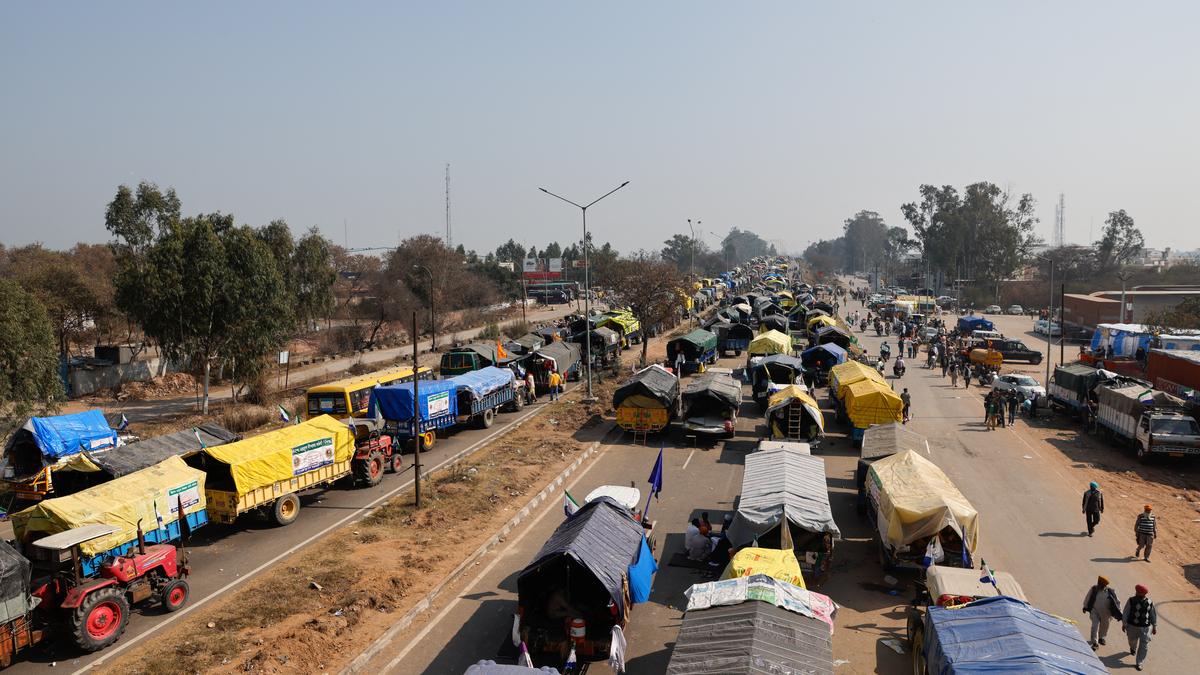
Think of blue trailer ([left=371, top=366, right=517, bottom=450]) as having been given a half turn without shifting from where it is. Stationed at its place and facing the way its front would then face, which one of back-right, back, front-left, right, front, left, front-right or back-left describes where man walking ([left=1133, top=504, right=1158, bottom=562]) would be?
left

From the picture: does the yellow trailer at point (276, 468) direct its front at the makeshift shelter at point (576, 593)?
no

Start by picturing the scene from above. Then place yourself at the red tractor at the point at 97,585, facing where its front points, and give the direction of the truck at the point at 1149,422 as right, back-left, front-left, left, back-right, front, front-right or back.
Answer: front-right

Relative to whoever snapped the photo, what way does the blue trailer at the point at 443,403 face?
facing away from the viewer and to the right of the viewer

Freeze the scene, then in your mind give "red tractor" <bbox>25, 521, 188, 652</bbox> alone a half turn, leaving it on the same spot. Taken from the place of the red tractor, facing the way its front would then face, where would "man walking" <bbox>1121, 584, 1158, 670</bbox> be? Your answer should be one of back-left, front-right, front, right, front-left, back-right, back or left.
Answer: left

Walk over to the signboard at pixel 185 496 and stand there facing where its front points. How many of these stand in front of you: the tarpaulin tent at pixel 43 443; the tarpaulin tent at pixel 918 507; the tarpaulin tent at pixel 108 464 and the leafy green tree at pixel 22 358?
1

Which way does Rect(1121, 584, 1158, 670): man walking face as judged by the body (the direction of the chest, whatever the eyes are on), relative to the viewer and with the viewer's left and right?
facing the viewer

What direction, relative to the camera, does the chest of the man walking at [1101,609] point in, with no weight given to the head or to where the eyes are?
toward the camera

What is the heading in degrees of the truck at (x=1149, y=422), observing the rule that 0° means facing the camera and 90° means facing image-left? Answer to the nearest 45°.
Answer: approximately 315°

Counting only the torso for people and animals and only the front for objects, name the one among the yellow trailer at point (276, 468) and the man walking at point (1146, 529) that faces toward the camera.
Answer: the man walking

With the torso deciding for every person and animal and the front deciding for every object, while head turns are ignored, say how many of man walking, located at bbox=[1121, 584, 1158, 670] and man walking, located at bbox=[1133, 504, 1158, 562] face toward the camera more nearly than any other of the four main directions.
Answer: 2

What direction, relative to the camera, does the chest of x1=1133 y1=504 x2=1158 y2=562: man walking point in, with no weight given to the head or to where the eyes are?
toward the camera

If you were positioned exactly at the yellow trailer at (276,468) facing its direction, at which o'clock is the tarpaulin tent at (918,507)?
The tarpaulin tent is roughly at 3 o'clock from the yellow trailer.

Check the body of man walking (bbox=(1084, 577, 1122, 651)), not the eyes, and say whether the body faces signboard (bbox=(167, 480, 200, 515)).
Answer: no

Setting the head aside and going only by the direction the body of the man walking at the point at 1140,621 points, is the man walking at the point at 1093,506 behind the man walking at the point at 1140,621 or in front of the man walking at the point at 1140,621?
behind

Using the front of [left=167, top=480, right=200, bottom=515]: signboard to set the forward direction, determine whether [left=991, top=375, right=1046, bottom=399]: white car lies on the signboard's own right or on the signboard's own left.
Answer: on the signboard's own left

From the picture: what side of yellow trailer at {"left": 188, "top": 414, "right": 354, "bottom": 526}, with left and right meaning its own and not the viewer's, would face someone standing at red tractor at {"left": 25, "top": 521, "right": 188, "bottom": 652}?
back

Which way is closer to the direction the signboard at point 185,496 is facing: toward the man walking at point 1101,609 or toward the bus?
the man walking

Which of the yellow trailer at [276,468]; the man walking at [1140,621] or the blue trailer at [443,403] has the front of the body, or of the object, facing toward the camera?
the man walking

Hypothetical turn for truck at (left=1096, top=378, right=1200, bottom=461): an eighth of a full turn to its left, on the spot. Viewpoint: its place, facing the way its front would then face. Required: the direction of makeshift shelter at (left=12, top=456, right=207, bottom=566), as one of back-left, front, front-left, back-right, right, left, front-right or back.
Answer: back-right

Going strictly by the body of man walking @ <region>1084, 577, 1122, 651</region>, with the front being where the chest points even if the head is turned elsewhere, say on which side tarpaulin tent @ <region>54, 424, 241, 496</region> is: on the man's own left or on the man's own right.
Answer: on the man's own right
